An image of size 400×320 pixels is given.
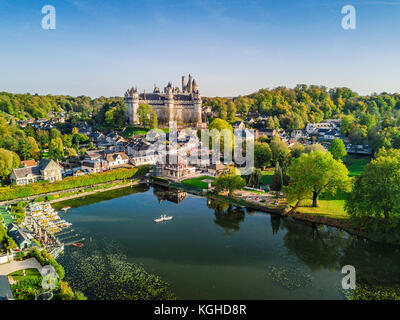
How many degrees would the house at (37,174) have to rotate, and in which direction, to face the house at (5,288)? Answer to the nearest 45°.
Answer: approximately 45° to its right

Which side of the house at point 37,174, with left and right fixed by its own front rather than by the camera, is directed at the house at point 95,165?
left

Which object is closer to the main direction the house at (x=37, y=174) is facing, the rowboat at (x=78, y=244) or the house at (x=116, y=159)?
the rowboat

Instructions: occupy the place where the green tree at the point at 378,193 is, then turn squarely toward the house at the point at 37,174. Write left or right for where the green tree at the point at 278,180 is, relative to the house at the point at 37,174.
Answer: right

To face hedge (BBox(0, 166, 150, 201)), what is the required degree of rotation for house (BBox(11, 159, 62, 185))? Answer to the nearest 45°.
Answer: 0° — it already faces it

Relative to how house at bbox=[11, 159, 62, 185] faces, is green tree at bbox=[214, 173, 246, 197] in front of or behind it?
in front

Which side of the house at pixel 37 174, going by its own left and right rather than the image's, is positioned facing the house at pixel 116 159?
left

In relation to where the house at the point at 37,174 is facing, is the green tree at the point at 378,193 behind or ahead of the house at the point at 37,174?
ahead

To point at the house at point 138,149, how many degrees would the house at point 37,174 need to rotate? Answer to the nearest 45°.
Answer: approximately 90° to its left

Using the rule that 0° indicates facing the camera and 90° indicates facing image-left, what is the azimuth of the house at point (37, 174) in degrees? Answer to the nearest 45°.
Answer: approximately 315°
